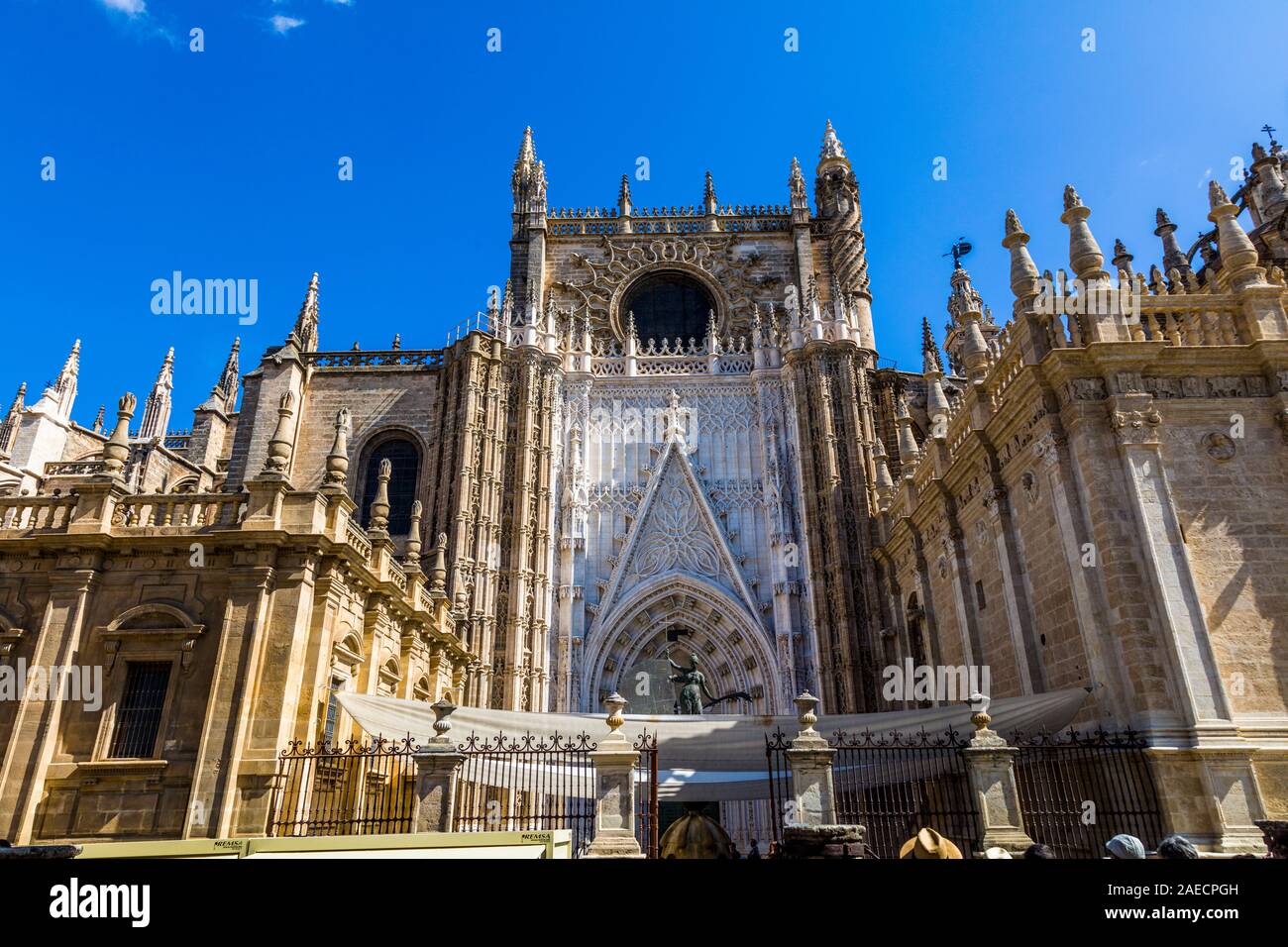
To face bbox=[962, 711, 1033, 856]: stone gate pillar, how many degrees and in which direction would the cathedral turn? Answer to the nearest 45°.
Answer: approximately 45° to its left

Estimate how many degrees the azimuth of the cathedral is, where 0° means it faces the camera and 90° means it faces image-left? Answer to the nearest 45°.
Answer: approximately 0°
